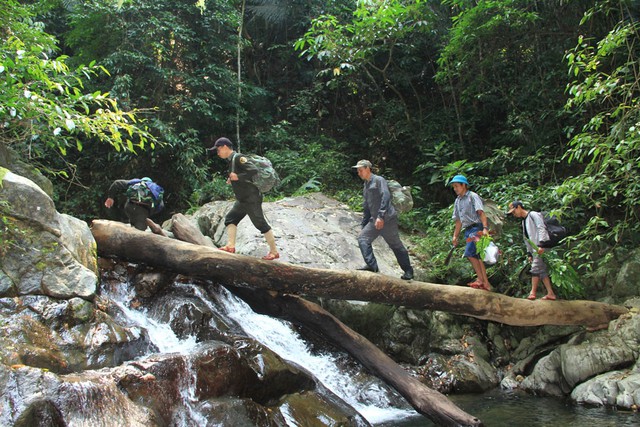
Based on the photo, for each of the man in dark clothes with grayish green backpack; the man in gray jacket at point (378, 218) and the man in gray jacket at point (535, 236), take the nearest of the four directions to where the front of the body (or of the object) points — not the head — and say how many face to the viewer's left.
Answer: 3

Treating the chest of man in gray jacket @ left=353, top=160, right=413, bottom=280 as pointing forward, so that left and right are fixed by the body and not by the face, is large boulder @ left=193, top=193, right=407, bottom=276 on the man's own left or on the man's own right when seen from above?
on the man's own right

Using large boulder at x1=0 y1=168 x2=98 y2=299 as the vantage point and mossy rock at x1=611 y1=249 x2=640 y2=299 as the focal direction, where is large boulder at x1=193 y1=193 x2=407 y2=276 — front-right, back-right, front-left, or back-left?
front-left

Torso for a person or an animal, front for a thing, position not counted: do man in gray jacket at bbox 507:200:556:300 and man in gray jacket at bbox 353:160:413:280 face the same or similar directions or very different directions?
same or similar directions

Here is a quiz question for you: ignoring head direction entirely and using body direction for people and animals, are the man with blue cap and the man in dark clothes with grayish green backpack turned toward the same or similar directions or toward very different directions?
same or similar directions

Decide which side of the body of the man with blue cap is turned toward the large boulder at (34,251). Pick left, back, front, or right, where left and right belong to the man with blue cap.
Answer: front

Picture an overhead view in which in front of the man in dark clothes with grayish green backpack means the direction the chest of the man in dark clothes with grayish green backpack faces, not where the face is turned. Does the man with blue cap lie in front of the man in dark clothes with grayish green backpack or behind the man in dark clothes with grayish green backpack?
behind

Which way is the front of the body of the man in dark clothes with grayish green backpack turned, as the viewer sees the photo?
to the viewer's left

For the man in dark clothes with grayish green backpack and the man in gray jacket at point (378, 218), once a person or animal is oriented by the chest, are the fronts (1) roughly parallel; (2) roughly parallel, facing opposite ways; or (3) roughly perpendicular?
roughly parallel

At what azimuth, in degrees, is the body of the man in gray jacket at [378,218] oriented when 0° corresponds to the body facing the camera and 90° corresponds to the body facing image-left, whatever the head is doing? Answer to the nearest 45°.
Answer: approximately 90°

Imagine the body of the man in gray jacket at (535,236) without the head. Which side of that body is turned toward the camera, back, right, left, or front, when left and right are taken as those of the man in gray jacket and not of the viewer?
left

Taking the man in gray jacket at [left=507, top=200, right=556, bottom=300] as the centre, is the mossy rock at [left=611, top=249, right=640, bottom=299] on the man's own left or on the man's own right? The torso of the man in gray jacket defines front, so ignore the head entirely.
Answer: on the man's own right

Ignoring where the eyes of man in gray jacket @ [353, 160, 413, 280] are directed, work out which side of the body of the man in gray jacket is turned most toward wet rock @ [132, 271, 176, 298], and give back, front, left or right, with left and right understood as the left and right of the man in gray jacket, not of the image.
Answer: front

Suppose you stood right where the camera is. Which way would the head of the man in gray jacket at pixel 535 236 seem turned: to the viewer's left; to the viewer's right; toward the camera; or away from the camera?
to the viewer's left

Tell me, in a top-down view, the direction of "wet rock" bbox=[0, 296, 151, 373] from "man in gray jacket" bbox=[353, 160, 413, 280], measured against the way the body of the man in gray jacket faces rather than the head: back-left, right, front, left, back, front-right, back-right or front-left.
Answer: front-left

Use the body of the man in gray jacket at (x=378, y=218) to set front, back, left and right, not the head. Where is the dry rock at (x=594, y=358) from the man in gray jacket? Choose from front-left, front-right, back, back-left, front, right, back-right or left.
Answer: back

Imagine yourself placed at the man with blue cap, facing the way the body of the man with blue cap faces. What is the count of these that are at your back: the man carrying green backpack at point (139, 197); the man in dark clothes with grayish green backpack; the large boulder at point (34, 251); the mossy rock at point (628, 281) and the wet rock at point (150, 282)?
1
